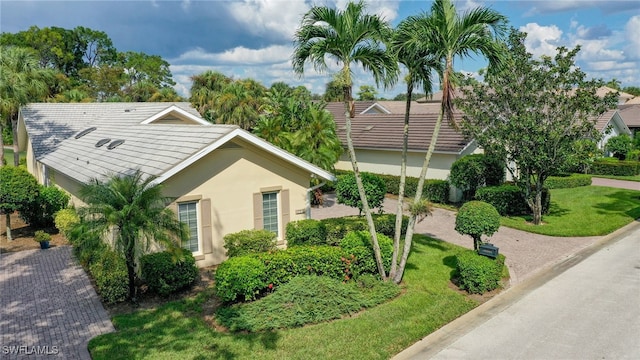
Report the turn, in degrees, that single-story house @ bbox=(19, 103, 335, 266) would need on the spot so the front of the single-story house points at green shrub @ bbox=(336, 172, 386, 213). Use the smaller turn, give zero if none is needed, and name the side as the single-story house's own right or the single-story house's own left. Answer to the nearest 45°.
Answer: approximately 45° to the single-story house's own left

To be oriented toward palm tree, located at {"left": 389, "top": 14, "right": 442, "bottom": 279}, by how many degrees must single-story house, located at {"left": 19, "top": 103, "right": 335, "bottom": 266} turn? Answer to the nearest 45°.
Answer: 0° — it already faces it

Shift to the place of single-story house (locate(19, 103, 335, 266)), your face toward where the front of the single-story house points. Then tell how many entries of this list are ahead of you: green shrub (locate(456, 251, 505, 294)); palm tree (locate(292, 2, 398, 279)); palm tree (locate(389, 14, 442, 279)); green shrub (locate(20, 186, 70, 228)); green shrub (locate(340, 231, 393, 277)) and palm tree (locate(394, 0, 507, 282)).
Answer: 5

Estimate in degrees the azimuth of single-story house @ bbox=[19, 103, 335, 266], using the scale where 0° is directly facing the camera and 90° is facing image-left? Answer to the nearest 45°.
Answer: approximately 315°

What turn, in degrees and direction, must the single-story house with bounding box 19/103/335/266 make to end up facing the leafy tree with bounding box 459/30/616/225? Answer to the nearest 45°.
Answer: approximately 45° to its left
